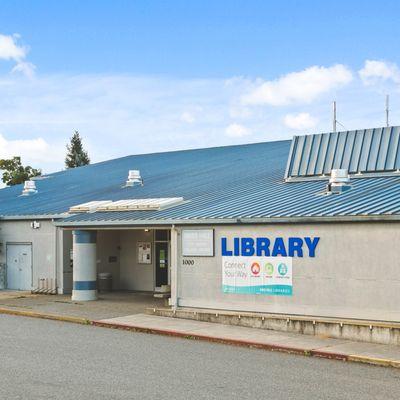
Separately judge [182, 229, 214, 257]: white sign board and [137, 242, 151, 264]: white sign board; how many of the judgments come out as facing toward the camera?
2

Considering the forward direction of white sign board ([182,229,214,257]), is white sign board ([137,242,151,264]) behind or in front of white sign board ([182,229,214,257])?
behind

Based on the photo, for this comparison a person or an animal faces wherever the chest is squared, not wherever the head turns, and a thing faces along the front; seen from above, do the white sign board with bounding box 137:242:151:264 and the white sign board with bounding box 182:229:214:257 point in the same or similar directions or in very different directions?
same or similar directions

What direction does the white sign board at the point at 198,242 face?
toward the camera

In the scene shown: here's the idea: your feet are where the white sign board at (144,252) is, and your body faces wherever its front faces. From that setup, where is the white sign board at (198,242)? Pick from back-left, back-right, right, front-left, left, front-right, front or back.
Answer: front
